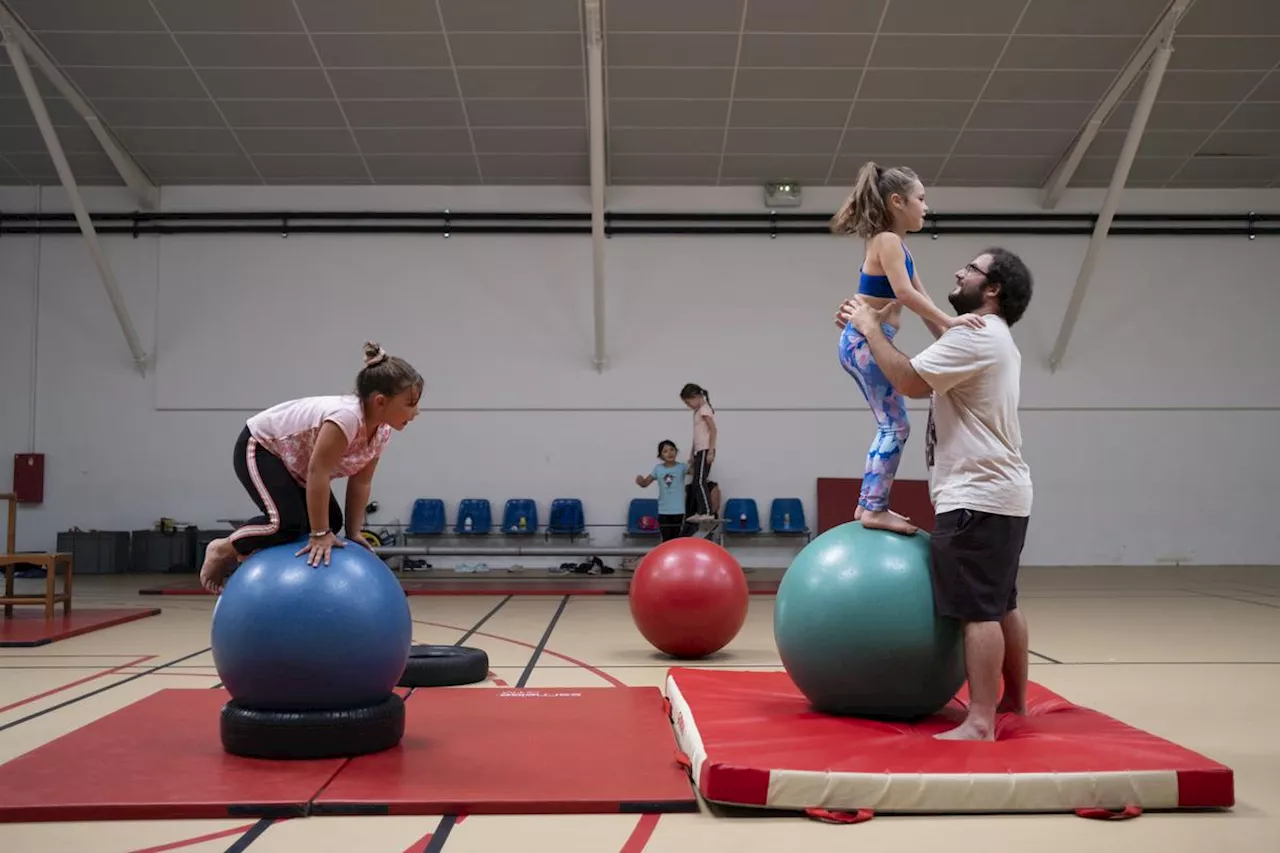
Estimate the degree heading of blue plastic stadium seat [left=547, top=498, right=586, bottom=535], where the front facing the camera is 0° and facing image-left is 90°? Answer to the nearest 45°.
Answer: approximately 0°

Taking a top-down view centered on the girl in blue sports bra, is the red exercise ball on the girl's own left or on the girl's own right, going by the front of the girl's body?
on the girl's own left

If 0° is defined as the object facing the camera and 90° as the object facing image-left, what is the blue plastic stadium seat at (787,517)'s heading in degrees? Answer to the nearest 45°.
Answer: approximately 0°

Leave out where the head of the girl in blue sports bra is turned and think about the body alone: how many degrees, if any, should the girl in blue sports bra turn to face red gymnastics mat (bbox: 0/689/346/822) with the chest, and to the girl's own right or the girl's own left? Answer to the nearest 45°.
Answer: approximately 135° to the girl's own right

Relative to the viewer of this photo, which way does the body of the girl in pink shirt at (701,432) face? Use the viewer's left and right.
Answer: facing to the left of the viewer

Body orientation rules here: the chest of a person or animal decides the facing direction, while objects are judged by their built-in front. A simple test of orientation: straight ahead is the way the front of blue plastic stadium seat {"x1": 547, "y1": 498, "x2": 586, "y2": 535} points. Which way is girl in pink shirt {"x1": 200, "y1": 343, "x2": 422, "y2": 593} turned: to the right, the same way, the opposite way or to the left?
to the left

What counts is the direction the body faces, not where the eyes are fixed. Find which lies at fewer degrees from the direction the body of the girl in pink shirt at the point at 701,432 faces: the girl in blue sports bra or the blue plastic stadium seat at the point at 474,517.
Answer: the blue plastic stadium seat

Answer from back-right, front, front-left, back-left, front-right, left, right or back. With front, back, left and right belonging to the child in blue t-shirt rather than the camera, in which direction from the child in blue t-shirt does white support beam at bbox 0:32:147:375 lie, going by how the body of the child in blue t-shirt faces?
right

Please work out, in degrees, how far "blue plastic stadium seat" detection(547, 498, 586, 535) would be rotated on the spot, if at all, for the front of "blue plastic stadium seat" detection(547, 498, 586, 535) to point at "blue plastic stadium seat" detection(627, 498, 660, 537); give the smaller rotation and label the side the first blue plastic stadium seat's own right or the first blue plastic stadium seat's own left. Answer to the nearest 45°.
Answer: approximately 90° to the first blue plastic stadium seat's own left

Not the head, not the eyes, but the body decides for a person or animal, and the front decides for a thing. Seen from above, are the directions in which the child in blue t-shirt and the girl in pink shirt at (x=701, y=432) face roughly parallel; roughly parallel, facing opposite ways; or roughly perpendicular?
roughly perpendicular

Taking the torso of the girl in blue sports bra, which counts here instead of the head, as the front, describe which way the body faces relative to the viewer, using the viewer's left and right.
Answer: facing to the right of the viewer

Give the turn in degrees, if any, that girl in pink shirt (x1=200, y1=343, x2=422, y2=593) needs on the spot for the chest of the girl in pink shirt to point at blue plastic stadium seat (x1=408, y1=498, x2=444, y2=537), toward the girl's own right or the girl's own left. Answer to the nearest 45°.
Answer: approximately 90° to the girl's own left

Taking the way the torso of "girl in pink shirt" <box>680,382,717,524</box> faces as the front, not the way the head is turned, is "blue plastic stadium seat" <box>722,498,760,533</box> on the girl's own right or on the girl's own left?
on the girl's own right

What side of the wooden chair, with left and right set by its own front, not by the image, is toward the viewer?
right
